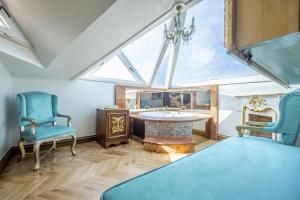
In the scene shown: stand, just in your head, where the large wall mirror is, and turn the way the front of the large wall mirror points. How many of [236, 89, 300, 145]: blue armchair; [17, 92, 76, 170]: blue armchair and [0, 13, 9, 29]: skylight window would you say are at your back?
0

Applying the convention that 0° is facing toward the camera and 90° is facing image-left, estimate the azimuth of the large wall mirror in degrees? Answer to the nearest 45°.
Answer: approximately 0°

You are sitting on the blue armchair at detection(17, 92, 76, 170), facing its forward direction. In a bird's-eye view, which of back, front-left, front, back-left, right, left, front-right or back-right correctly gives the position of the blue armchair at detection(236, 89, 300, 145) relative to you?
front

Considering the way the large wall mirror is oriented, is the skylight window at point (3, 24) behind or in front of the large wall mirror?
in front

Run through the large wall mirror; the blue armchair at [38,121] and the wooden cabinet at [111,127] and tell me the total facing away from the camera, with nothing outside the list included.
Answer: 0

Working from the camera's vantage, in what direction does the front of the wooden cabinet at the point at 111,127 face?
facing the viewer and to the right of the viewer

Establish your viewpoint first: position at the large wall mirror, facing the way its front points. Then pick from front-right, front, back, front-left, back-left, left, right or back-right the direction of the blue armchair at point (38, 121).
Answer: front-right

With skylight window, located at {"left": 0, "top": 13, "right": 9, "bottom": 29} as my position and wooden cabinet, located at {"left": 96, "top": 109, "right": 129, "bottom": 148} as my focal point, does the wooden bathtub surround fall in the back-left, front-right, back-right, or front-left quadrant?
front-right

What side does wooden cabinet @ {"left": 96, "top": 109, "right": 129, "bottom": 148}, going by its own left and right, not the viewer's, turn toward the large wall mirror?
left
